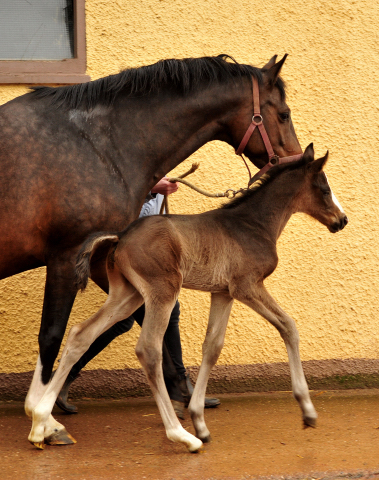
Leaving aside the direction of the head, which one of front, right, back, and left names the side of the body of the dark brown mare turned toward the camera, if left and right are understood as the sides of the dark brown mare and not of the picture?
right

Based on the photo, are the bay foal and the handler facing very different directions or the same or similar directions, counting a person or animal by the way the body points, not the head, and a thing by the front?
same or similar directions

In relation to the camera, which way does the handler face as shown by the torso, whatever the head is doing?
to the viewer's right

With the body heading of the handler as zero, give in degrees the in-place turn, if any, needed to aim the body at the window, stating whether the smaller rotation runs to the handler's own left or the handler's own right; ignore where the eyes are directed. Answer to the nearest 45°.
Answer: approximately 135° to the handler's own left

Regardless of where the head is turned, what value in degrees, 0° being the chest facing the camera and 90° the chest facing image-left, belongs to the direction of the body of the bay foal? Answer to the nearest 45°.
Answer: approximately 270°

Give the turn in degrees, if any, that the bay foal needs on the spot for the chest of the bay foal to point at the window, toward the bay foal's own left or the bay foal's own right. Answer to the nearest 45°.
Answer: approximately 135° to the bay foal's own left

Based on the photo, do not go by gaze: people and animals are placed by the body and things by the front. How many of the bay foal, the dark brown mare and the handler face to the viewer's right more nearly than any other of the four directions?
3

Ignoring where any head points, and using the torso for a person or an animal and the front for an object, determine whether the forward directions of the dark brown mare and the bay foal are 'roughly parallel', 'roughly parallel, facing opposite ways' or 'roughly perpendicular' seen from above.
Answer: roughly parallel
